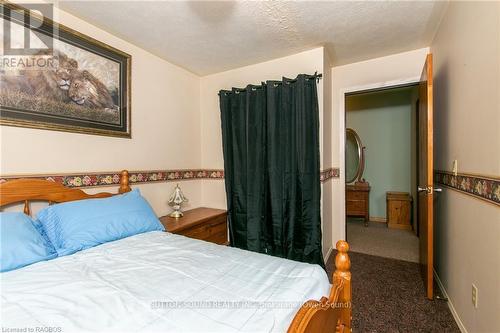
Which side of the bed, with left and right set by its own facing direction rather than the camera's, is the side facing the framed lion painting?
back

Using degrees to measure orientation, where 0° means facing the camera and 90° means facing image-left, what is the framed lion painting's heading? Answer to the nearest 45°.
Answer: approximately 315°

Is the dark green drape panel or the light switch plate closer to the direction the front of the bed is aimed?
the light switch plate

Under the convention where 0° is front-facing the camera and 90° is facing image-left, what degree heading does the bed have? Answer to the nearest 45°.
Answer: approximately 315°

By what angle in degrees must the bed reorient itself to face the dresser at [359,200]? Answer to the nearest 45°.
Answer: approximately 90° to its left

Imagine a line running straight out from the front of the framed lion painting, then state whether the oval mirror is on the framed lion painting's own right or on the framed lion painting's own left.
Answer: on the framed lion painting's own left

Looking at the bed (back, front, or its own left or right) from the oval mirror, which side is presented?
left

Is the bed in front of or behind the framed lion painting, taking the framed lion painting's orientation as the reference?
in front
